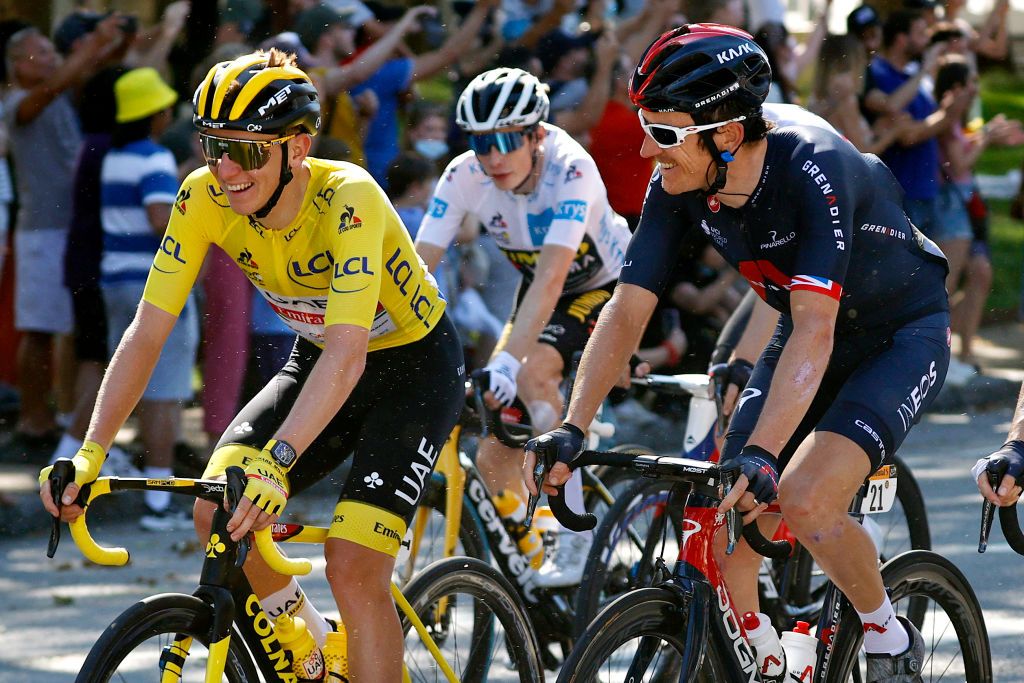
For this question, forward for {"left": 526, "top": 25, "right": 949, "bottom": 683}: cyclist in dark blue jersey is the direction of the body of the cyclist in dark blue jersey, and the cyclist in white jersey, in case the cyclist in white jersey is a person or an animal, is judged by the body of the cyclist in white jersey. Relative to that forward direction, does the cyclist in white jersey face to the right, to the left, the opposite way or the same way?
the same way

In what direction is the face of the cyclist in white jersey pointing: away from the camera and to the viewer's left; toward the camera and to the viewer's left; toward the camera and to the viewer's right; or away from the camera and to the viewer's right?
toward the camera and to the viewer's left

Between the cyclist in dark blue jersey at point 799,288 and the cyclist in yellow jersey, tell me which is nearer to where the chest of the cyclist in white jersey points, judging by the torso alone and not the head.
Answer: the cyclist in yellow jersey

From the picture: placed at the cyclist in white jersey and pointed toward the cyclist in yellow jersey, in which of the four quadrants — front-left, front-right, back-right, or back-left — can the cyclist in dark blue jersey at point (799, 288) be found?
front-left

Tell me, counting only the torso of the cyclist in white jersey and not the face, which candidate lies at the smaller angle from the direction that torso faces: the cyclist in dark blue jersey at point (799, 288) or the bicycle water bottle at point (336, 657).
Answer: the bicycle water bottle

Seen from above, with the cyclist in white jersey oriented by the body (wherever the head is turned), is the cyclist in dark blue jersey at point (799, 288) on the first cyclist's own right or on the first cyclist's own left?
on the first cyclist's own left

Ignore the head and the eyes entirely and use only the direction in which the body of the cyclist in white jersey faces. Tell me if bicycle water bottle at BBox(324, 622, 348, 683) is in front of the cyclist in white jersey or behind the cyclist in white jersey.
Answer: in front

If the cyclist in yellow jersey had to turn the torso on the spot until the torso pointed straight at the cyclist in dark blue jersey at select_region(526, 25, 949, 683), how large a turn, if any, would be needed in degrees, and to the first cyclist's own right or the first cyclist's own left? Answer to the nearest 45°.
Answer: approximately 135° to the first cyclist's own left

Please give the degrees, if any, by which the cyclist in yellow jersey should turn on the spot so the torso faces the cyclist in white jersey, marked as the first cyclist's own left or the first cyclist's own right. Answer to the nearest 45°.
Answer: approximately 180°

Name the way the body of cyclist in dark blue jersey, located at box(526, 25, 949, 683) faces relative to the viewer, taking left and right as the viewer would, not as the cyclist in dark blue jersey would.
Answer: facing the viewer and to the left of the viewer

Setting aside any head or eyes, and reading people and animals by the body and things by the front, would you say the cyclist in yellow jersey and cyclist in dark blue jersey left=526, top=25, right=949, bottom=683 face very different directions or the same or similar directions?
same or similar directions

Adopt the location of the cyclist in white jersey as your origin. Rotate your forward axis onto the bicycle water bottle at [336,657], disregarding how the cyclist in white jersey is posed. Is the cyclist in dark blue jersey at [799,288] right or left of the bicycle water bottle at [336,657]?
left

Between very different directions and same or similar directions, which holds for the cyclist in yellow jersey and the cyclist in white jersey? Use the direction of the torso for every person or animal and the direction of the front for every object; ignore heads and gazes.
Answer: same or similar directions

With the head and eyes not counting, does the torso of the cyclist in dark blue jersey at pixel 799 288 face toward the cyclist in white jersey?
no

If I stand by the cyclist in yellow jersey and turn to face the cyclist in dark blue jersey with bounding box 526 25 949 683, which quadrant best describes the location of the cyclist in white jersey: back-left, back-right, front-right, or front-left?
front-left

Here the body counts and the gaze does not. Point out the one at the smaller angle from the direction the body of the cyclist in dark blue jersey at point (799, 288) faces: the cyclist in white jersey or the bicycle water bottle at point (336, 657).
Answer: the bicycle water bottle

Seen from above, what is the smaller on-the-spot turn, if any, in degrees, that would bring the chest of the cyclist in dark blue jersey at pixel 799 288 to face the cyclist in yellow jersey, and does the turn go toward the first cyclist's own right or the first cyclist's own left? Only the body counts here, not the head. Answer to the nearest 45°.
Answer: approximately 45° to the first cyclist's own right
